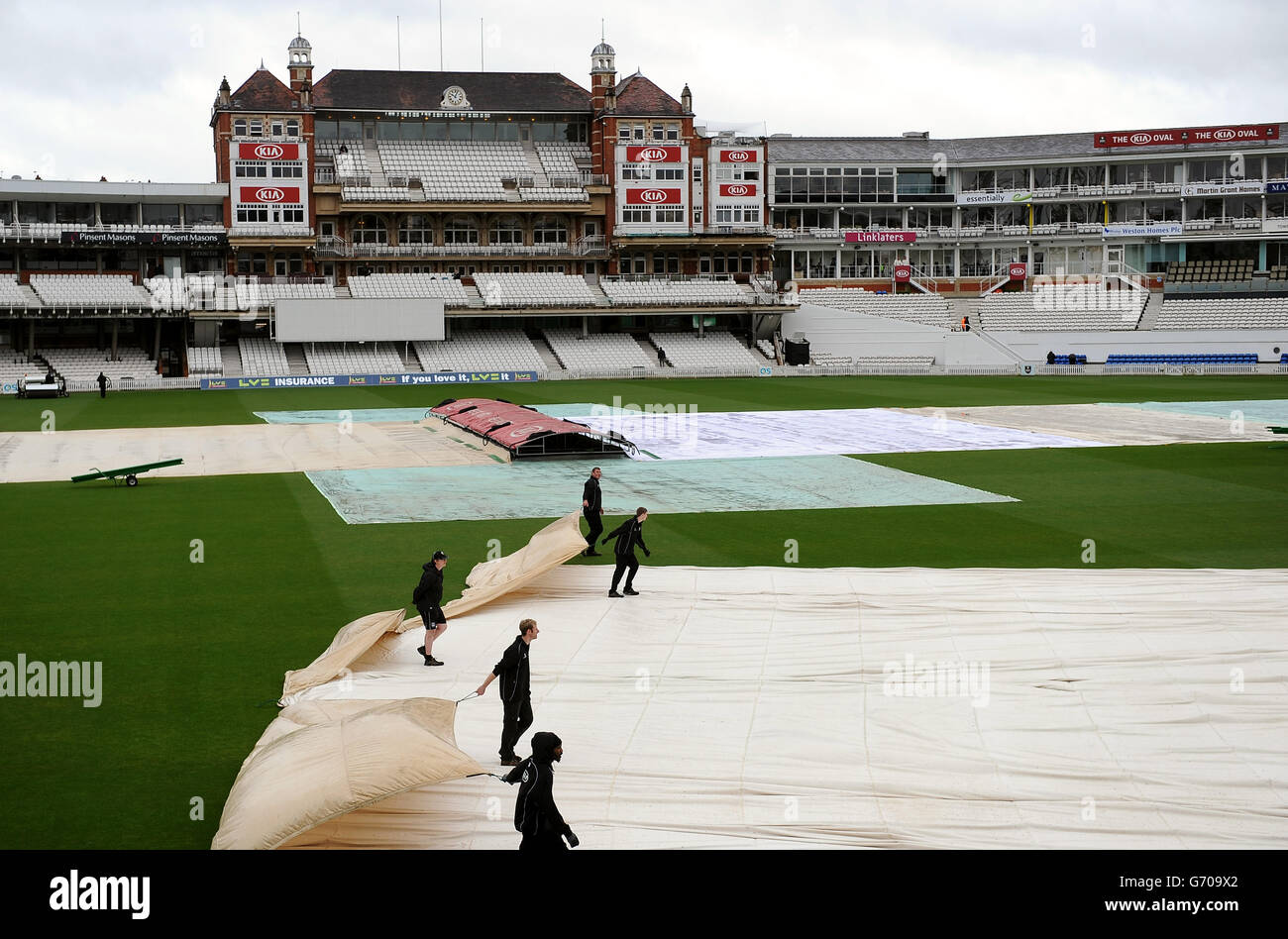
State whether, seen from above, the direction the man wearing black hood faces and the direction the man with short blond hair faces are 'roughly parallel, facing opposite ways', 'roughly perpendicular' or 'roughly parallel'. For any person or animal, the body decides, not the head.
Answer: roughly parallel

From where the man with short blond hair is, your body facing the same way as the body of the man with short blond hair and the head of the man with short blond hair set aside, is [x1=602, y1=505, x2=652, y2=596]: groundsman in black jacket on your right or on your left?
on your left
